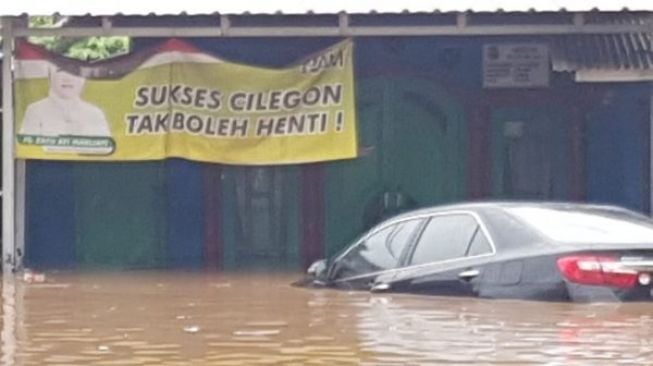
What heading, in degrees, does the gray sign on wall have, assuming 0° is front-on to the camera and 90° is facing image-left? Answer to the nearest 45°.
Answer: approximately 0°

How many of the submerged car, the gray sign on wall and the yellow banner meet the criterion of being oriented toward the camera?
2

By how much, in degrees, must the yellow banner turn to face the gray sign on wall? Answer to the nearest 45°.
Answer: approximately 90° to its left

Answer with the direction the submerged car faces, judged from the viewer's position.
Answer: facing away from the viewer and to the left of the viewer

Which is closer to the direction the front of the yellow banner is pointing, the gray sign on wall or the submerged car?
the submerged car

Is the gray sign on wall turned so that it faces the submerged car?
yes

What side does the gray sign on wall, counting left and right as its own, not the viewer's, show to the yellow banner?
right

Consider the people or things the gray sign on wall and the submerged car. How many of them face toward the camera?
1
